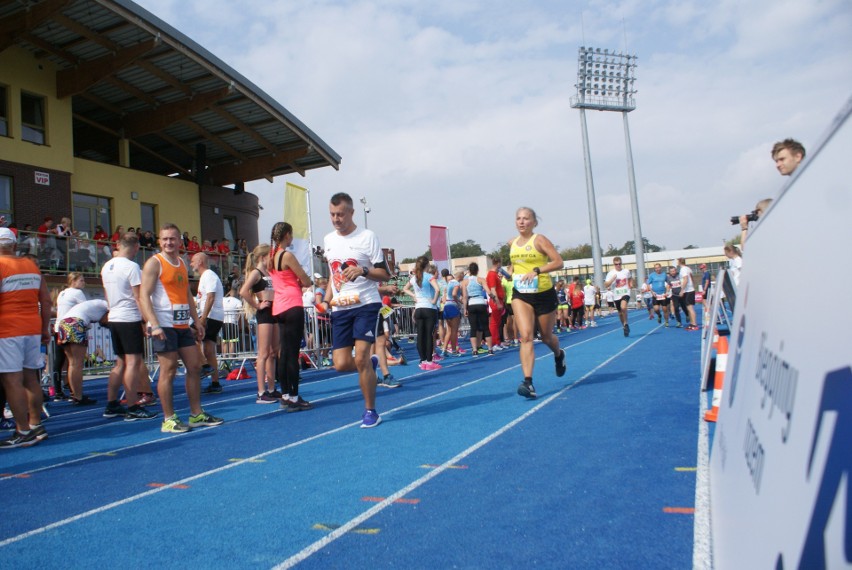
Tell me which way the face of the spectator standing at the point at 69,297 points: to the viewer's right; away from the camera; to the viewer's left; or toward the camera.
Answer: to the viewer's right

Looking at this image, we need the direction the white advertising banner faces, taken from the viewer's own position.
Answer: facing the viewer and to the left of the viewer

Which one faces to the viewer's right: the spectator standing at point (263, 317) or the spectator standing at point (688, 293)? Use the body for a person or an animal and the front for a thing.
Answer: the spectator standing at point (263, 317)

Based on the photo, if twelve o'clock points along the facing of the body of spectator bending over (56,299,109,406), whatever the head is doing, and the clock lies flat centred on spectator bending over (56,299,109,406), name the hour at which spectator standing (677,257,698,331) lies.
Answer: spectator standing (677,257,698,331) is roughly at 12 o'clock from spectator bending over (56,299,109,406).

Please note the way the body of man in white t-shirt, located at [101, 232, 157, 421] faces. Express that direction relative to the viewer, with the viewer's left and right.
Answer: facing away from the viewer and to the right of the viewer

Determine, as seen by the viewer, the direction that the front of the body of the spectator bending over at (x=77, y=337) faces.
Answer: to the viewer's right

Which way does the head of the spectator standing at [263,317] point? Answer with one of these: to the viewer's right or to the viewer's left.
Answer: to the viewer's right

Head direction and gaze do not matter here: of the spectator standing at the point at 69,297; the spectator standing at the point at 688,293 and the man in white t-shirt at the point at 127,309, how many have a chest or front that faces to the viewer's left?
1

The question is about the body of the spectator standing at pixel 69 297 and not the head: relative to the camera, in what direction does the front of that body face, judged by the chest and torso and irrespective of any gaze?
to the viewer's right

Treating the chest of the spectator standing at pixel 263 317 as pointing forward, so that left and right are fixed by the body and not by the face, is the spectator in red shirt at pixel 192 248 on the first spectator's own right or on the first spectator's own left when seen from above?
on the first spectator's own left
